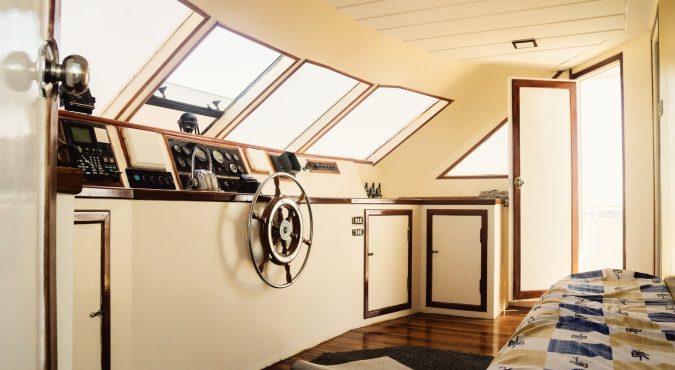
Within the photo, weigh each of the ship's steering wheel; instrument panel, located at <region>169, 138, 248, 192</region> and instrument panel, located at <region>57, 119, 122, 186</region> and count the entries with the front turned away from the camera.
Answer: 0

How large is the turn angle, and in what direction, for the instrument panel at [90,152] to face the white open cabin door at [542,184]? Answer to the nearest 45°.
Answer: approximately 45° to its left

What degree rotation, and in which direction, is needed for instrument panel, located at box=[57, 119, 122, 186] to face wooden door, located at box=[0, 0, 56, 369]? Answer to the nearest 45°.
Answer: approximately 45° to its right

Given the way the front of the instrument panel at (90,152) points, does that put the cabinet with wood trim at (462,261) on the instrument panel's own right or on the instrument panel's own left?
on the instrument panel's own left

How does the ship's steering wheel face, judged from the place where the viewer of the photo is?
facing the viewer and to the right of the viewer

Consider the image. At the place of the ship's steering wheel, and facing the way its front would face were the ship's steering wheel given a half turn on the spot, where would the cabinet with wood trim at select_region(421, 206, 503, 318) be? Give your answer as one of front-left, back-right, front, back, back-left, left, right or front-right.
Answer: right

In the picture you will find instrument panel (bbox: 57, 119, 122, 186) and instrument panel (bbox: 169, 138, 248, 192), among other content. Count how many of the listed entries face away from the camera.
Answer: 0

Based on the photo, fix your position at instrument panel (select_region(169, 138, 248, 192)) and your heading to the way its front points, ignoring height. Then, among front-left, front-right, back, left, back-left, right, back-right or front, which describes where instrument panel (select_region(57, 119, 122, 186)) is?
right

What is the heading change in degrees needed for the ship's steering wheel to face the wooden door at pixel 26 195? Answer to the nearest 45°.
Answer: approximately 45° to its right

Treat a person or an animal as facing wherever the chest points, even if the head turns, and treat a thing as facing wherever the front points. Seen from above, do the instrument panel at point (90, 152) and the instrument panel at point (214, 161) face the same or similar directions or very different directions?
same or similar directions

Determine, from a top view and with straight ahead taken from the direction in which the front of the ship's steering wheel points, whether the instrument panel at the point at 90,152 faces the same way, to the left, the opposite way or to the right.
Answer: the same way

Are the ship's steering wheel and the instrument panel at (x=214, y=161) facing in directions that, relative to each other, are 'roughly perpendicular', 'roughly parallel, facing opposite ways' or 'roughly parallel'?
roughly parallel

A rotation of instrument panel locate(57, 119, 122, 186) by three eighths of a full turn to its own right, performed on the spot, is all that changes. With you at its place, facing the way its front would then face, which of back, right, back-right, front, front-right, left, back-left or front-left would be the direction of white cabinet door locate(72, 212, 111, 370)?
left

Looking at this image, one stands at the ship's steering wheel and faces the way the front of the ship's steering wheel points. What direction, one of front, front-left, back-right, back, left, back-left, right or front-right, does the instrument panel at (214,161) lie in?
back

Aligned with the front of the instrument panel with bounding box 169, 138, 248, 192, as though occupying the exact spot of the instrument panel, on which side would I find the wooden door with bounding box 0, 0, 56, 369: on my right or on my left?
on my right
